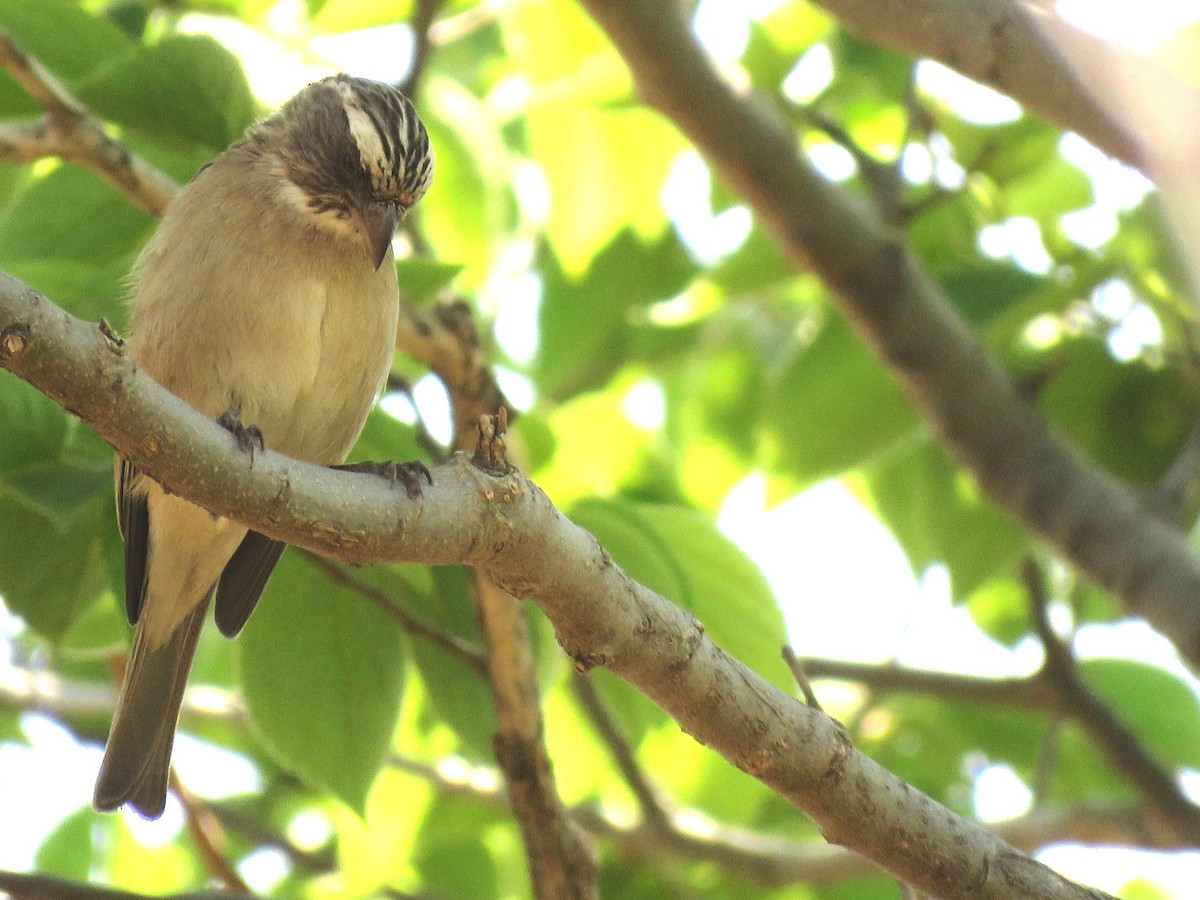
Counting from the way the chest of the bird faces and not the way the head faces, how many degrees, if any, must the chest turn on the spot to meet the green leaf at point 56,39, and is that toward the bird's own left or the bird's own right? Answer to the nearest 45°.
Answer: approximately 180°

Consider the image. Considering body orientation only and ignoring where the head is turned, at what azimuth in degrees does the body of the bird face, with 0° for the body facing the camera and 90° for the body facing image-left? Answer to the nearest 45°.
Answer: approximately 315°

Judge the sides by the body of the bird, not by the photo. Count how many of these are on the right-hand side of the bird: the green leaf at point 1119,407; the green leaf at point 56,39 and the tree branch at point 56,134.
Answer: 2
